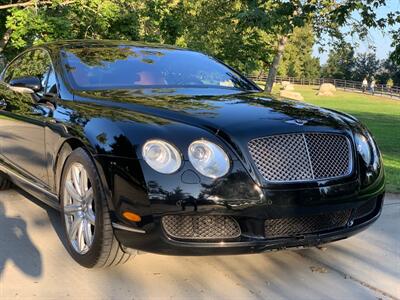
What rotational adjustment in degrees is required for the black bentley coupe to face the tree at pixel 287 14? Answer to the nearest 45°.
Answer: approximately 135° to its left

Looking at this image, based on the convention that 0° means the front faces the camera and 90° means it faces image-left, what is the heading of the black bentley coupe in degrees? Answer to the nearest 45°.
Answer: approximately 315°

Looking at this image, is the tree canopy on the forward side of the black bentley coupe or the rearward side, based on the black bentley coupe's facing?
on the rearward side
